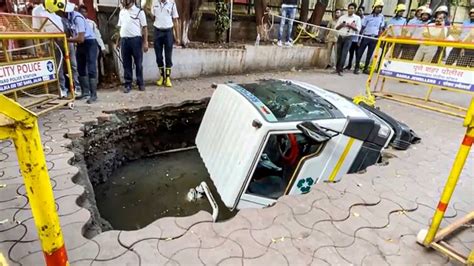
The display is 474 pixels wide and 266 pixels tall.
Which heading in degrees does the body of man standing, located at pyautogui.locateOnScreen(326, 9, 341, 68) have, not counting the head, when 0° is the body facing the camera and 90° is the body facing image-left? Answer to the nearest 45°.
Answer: approximately 315°

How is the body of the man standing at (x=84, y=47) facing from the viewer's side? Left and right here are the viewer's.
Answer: facing to the left of the viewer

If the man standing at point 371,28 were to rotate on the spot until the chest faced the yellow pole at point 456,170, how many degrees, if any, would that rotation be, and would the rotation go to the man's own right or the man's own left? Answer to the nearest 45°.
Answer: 0° — they already face it

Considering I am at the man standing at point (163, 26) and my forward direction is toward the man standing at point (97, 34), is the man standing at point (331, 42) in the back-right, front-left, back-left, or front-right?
back-right

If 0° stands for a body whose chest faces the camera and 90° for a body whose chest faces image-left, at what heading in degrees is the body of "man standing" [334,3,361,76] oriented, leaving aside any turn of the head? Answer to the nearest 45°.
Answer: approximately 0°

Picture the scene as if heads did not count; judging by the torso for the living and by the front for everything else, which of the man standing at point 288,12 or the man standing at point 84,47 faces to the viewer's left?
the man standing at point 84,47

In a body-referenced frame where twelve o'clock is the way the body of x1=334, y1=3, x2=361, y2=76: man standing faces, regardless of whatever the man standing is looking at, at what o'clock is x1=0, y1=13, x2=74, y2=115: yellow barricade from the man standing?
The yellow barricade is roughly at 1 o'clock from the man standing.

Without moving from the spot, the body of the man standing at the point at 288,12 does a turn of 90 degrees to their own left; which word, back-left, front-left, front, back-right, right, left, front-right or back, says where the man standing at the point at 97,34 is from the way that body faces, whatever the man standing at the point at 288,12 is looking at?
back-right

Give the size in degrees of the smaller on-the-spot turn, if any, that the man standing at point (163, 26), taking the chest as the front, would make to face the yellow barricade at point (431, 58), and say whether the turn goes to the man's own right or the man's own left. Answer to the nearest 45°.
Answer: approximately 45° to the man's own left
